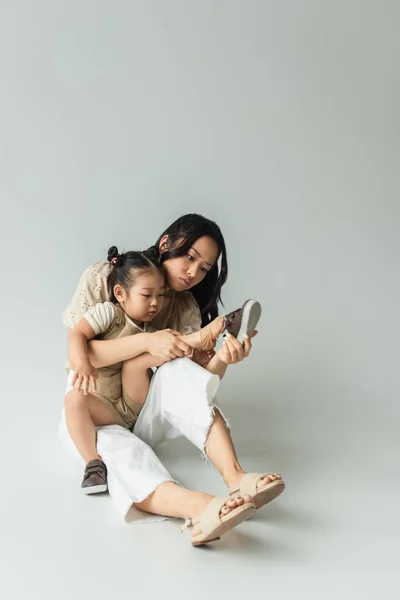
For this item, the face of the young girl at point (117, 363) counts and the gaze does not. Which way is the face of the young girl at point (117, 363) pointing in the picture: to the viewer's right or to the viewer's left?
to the viewer's right

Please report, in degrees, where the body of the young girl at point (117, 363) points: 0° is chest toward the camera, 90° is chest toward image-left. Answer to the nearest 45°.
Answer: approximately 315°
